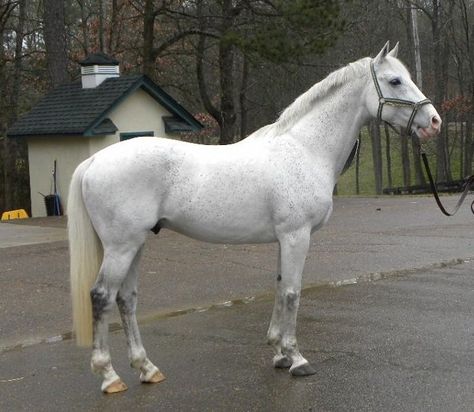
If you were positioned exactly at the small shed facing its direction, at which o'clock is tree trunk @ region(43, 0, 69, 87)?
The tree trunk is roughly at 7 o'clock from the small shed.

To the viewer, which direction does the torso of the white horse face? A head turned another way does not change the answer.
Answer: to the viewer's right

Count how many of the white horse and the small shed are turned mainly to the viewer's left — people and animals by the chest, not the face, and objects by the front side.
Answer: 0

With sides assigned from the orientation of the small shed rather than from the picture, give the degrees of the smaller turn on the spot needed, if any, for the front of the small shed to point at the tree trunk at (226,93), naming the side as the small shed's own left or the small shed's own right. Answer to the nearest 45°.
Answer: approximately 90° to the small shed's own left

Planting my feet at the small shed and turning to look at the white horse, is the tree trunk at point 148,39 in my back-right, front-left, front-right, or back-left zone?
back-left

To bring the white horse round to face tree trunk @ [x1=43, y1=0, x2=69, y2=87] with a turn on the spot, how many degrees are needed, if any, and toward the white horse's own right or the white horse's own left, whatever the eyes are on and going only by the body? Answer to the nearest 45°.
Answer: approximately 90° to the white horse's own left

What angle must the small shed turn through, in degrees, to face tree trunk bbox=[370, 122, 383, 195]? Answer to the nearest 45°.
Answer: approximately 90° to its left

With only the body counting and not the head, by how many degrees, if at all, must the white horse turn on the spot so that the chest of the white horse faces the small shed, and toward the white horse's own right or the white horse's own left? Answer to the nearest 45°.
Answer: approximately 90° to the white horse's own left

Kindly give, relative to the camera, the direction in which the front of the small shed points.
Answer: facing the viewer and to the right of the viewer

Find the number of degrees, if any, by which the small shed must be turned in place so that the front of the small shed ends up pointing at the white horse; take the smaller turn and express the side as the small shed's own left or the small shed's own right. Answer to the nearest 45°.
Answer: approximately 45° to the small shed's own right
